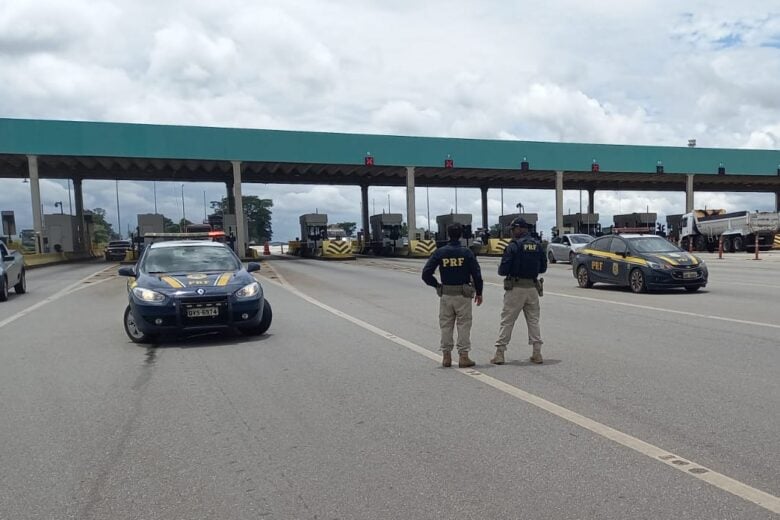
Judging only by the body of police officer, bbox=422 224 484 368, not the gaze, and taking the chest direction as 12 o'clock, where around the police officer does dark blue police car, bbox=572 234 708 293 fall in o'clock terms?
The dark blue police car is roughly at 1 o'clock from the police officer.

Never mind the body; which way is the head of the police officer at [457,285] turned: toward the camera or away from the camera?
away from the camera

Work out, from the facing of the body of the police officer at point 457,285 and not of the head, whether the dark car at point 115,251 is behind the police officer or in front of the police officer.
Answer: in front

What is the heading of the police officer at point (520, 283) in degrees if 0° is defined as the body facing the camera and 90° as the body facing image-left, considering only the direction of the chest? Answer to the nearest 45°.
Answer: approximately 135°

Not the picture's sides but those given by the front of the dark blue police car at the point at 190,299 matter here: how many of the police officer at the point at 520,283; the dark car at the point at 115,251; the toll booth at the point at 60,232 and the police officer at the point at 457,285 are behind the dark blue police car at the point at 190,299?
2

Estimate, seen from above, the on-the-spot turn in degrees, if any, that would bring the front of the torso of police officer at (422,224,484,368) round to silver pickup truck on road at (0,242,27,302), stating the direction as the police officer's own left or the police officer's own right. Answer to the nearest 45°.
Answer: approximately 45° to the police officer's own left

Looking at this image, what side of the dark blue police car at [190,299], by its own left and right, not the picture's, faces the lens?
front

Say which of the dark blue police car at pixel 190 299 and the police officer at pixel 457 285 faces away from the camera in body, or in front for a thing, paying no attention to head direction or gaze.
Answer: the police officer

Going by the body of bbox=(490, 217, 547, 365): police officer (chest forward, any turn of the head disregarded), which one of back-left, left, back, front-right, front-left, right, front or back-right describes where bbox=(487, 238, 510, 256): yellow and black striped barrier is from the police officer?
front-right

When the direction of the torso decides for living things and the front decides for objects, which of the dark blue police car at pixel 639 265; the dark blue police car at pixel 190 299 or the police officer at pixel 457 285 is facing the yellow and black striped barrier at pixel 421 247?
the police officer

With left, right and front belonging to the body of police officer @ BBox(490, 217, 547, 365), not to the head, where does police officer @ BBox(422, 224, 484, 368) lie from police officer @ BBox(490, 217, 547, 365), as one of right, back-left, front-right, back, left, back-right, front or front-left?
left

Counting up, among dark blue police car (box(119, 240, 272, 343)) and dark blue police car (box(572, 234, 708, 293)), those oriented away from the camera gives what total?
0

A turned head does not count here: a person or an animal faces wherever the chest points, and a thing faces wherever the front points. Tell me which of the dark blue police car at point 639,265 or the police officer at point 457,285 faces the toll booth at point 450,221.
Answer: the police officer

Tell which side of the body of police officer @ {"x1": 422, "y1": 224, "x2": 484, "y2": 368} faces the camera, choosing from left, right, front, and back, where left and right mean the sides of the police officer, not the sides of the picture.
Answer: back
